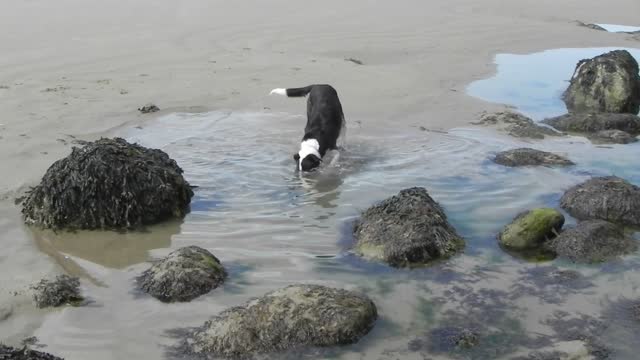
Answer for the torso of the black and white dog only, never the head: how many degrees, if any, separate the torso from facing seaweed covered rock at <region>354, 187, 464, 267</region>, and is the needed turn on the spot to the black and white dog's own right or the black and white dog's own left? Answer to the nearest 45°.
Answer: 0° — it already faces it

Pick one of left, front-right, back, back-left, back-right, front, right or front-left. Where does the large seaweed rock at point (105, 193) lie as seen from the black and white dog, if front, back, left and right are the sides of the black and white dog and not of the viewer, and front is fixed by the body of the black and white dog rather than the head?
front-right

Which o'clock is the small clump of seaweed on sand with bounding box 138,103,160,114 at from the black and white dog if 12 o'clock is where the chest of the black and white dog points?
The small clump of seaweed on sand is roughly at 4 o'clock from the black and white dog.

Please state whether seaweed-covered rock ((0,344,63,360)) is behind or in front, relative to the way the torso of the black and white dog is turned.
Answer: in front

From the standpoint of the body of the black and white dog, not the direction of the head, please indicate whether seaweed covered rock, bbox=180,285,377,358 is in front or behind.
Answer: in front

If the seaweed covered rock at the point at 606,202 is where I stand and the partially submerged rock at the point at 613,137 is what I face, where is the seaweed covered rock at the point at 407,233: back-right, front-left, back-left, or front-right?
back-left

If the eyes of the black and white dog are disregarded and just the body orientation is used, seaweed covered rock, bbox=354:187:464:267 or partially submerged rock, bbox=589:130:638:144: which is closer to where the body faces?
the seaweed covered rock

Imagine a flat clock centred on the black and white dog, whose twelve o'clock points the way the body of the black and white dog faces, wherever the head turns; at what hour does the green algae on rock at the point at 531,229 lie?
The green algae on rock is roughly at 11 o'clock from the black and white dog.

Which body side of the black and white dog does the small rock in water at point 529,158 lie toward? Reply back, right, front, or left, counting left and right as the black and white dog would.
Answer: left

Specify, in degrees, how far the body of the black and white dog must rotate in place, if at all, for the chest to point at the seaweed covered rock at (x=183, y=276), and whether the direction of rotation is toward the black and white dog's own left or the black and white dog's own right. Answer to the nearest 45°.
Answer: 0° — it already faces it

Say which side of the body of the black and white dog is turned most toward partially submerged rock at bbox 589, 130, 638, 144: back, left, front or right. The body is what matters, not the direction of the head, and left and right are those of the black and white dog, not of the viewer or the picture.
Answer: left

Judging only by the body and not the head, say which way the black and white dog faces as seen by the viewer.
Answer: toward the camera

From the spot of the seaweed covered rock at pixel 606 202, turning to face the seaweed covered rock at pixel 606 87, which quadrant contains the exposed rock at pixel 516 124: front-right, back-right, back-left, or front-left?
front-left

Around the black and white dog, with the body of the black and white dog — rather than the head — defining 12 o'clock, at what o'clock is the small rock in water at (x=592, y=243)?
The small rock in water is roughly at 11 o'clock from the black and white dog.

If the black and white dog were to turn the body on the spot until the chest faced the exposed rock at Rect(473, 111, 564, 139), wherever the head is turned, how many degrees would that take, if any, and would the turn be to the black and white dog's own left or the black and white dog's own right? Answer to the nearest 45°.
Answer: approximately 90° to the black and white dog's own left

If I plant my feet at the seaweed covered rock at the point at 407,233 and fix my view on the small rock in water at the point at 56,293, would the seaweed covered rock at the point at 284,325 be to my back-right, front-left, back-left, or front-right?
front-left

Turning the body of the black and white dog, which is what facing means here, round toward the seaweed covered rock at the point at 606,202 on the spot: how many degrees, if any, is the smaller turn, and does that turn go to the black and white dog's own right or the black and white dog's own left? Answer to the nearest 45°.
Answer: approximately 45° to the black and white dog's own left
